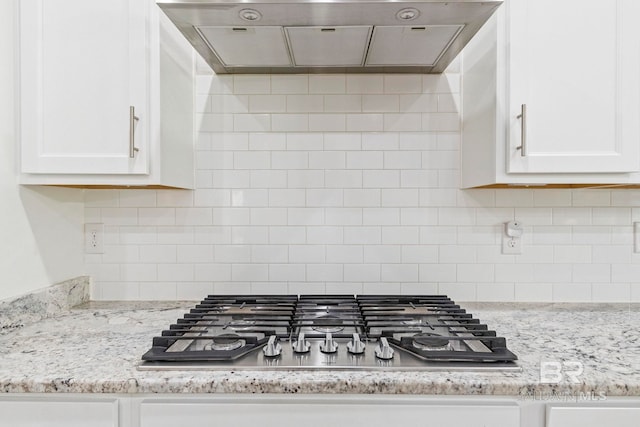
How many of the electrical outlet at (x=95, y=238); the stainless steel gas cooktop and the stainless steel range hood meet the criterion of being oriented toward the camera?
3

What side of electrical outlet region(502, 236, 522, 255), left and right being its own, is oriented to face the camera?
front

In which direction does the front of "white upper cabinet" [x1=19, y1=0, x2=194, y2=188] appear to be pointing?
toward the camera

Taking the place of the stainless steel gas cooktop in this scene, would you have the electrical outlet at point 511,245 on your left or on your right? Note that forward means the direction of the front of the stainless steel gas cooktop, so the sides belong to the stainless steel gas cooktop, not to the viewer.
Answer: on your left

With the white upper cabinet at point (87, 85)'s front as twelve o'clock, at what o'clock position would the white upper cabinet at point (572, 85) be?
the white upper cabinet at point (572, 85) is roughly at 10 o'clock from the white upper cabinet at point (87, 85).

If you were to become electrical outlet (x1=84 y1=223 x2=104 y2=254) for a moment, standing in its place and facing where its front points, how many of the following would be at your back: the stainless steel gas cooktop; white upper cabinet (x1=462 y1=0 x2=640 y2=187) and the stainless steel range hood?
0

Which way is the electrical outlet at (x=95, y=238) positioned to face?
toward the camera

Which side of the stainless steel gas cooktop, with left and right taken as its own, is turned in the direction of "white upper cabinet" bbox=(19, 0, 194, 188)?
right

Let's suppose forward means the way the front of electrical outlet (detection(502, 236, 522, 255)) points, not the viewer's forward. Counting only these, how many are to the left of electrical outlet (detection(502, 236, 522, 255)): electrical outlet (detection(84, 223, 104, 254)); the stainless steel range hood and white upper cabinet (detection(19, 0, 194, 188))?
0

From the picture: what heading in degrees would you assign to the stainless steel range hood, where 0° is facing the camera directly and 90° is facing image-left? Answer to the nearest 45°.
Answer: approximately 0°

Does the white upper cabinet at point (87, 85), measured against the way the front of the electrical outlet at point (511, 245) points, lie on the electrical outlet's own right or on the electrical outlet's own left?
on the electrical outlet's own right

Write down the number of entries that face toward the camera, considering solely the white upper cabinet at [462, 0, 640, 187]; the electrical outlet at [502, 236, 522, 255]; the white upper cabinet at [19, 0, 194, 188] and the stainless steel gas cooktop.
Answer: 4

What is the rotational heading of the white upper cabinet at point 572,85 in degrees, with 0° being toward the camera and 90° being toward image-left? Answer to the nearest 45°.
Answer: approximately 0°

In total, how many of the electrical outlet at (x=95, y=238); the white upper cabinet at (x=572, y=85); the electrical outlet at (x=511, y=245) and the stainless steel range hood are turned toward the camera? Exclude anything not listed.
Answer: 4
